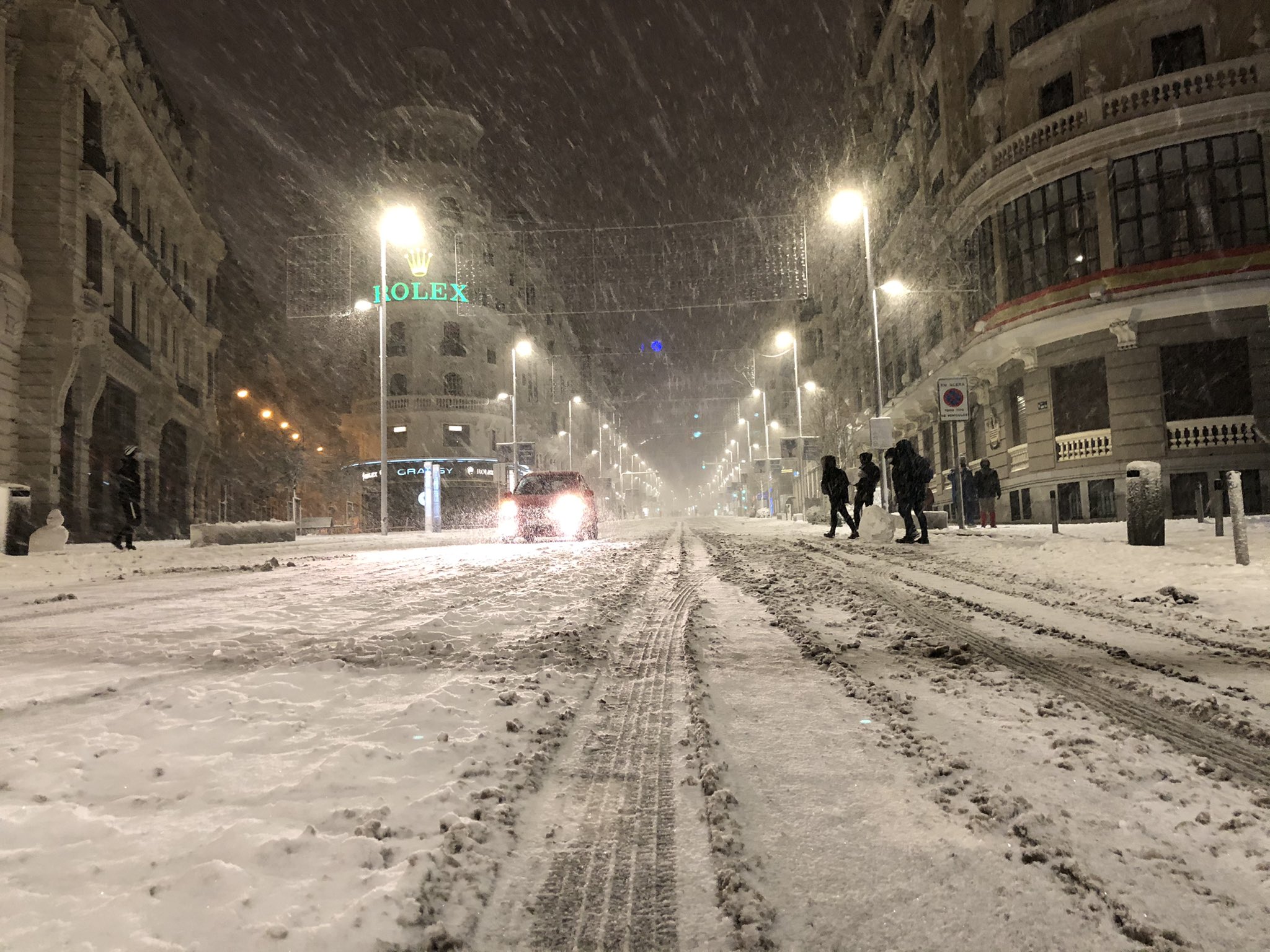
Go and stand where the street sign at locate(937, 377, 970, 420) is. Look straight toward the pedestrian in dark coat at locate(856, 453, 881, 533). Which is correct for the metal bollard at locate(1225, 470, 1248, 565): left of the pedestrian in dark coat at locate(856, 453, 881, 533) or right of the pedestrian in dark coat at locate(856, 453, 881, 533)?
left

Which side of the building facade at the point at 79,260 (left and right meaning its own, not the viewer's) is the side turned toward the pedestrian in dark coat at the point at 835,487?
front

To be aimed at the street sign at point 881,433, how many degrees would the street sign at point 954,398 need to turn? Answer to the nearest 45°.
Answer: approximately 135° to its right

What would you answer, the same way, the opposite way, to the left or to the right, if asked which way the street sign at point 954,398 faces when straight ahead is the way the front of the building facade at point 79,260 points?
to the right

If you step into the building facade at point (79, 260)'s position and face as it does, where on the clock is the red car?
The red car is roughly at 12 o'clock from the building facade.

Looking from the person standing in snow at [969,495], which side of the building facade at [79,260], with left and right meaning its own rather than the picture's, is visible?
front

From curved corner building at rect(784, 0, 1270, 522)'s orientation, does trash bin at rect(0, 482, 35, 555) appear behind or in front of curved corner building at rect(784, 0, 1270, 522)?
in front

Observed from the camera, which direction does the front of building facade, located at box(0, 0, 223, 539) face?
facing the viewer and to the right of the viewer
